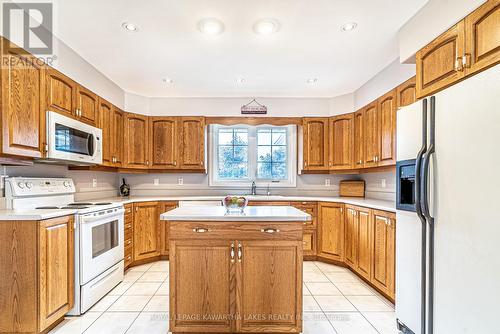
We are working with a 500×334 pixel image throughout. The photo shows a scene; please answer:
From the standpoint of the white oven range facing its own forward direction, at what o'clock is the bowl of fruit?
The bowl of fruit is roughly at 12 o'clock from the white oven range.

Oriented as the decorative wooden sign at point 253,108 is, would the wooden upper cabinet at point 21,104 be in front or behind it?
in front

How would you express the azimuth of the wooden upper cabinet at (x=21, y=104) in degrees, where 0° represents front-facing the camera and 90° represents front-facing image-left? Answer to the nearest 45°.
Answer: approximately 315°

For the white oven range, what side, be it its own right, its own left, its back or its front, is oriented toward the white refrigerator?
front

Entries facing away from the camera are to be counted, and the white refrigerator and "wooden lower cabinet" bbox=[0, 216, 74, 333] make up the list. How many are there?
0

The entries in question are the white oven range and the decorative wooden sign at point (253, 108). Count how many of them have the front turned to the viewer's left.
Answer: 0

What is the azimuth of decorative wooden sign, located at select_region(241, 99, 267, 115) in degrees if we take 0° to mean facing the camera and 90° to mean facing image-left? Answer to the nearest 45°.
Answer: approximately 0°
